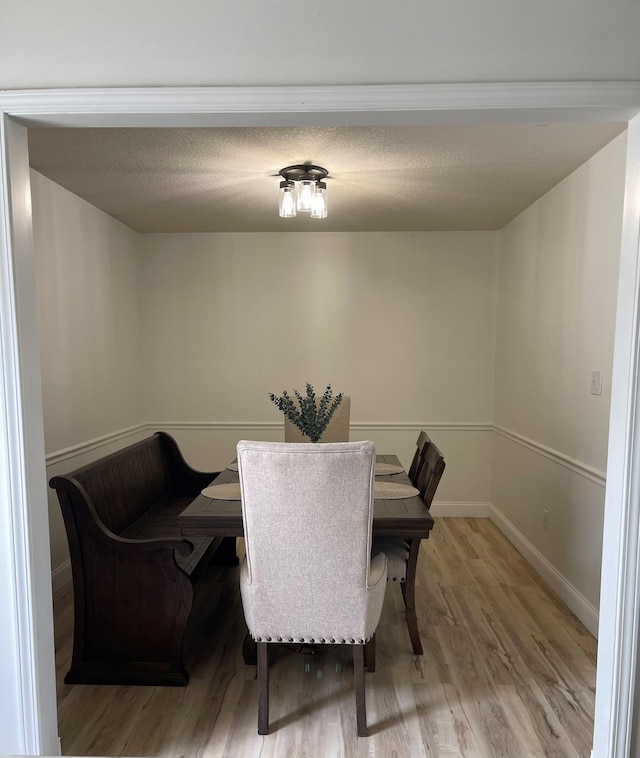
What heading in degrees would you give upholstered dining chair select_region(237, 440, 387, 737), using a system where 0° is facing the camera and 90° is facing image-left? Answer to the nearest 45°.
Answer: approximately 180°

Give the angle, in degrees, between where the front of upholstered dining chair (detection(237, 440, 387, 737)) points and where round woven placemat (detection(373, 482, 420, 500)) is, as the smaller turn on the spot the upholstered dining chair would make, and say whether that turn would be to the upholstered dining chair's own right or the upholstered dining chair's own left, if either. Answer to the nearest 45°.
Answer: approximately 45° to the upholstered dining chair's own right

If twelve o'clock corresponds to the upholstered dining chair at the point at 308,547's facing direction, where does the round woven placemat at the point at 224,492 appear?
The round woven placemat is roughly at 11 o'clock from the upholstered dining chair.

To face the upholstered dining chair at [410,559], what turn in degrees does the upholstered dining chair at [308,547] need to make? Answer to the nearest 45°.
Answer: approximately 45° to its right

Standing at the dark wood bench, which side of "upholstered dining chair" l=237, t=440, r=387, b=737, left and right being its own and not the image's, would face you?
left
